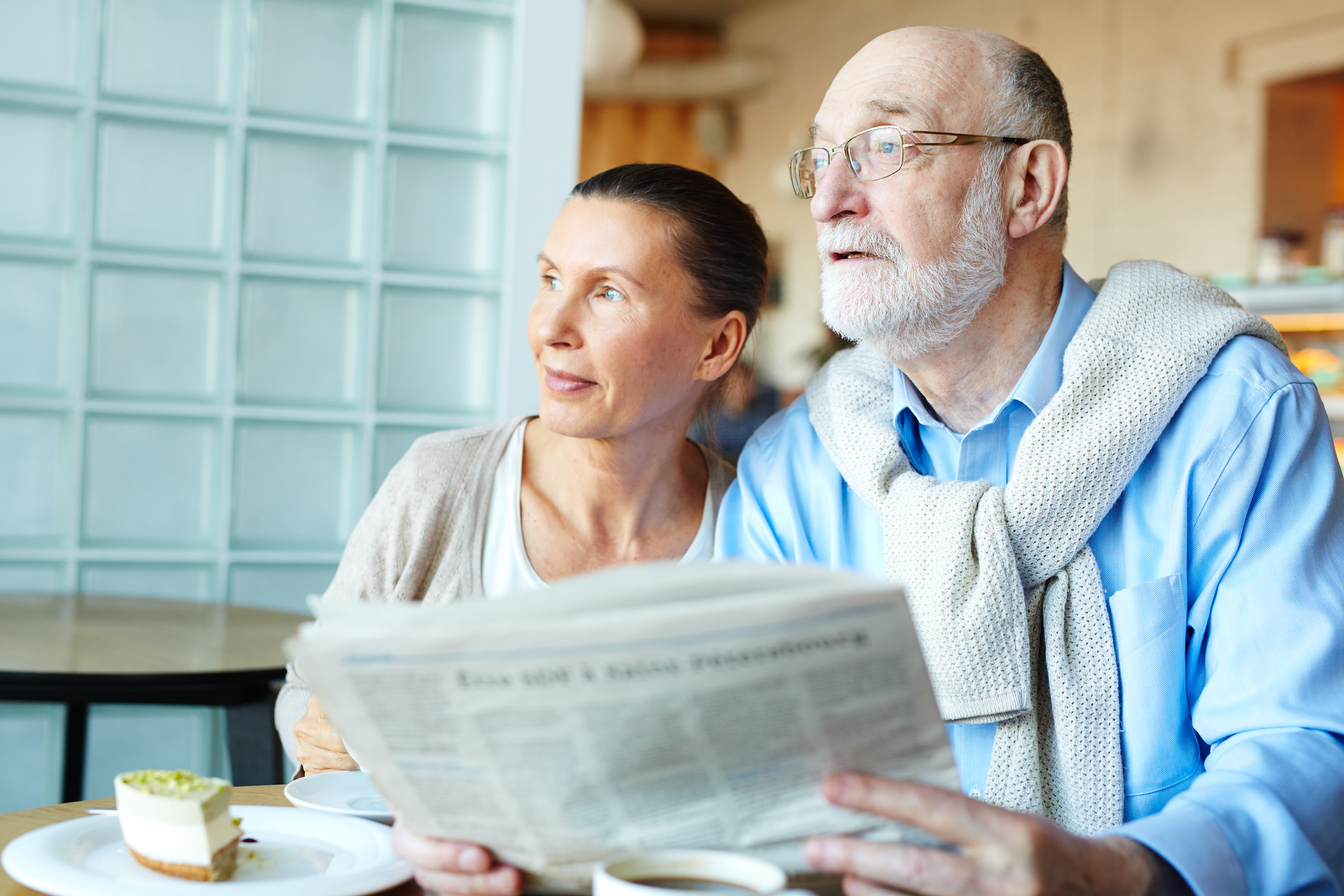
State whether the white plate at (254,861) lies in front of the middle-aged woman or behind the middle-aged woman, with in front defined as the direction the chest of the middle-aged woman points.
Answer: in front

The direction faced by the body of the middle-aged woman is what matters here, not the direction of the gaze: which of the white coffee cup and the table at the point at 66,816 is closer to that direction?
the white coffee cup

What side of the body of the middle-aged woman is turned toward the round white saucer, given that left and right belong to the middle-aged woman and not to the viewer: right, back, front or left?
front

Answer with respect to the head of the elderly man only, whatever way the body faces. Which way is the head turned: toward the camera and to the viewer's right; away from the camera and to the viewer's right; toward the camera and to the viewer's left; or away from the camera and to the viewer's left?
toward the camera and to the viewer's left

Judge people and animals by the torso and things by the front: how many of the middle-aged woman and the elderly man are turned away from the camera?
0

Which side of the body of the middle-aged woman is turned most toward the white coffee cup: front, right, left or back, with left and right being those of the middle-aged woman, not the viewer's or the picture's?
front

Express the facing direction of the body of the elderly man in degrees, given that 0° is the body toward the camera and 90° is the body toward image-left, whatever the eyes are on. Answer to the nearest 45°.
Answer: approximately 45°

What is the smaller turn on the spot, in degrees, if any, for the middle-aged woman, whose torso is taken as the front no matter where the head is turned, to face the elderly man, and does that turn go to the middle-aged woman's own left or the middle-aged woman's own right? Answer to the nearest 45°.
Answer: approximately 45° to the middle-aged woman's own left

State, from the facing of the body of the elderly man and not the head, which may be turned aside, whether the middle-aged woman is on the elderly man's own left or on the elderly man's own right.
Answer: on the elderly man's own right

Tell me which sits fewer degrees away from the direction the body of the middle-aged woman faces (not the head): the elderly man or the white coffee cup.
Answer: the white coffee cup

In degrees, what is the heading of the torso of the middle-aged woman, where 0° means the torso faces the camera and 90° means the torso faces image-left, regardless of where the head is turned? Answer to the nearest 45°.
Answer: approximately 0°
